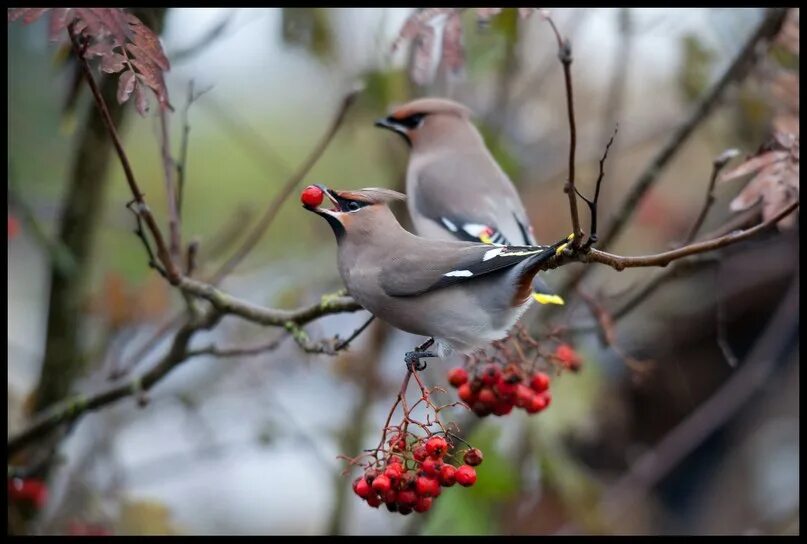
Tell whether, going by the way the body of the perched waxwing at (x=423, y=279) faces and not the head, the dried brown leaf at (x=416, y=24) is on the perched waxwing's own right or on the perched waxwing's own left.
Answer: on the perched waxwing's own right

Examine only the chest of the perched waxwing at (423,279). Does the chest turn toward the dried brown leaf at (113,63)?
yes

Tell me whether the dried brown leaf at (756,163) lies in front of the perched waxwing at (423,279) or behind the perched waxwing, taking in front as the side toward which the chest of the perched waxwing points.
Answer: behind

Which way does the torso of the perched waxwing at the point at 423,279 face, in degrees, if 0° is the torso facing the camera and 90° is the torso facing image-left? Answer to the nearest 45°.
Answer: approximately 90°

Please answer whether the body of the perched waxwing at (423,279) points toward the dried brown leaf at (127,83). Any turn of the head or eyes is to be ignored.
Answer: yes

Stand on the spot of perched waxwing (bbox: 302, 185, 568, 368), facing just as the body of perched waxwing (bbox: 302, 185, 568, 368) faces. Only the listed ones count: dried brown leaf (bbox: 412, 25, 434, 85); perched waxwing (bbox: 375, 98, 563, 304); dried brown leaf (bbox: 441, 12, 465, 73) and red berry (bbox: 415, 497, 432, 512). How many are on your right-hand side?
3
